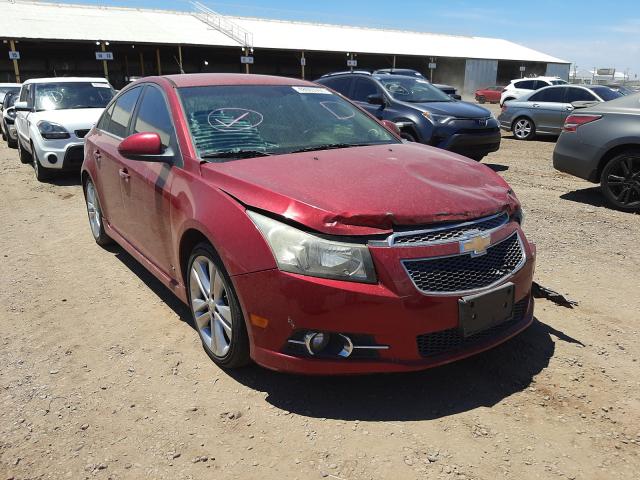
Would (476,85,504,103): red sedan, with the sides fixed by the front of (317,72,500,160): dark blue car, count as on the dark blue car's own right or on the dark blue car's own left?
on the dark blue car's own left

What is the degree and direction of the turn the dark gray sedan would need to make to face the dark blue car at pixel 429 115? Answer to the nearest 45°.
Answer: approximately 135° to its left

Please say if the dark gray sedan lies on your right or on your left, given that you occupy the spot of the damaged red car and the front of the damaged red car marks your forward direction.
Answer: on your left

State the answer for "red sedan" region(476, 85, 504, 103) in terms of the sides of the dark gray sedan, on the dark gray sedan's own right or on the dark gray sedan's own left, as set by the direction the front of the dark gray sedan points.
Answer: on the dark gray sedan's own left

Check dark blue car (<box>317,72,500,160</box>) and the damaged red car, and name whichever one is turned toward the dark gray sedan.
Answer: the dark blue car

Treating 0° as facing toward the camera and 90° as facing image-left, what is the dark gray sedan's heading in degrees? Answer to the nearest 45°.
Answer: approximately 270°

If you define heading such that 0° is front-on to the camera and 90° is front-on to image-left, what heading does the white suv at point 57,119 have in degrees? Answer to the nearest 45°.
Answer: approximately 315°
